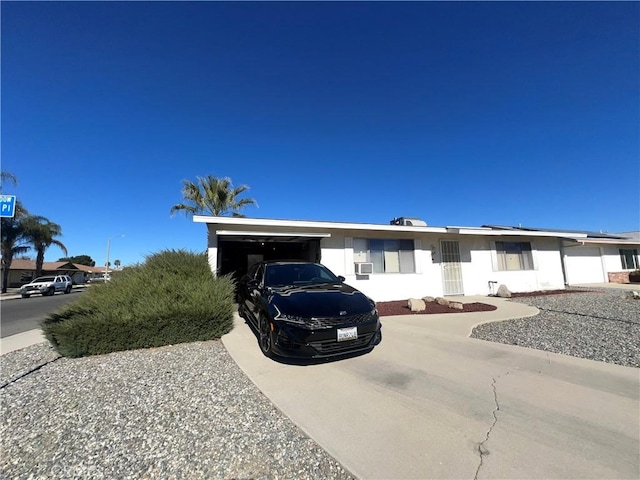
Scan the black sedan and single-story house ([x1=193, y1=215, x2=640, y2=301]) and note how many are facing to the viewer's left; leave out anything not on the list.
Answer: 0

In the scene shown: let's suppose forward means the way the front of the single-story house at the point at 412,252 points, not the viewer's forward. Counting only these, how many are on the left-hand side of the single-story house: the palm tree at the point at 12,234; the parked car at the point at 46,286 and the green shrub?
0

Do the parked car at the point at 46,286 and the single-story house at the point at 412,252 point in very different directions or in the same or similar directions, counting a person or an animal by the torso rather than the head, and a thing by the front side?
same or similar directions

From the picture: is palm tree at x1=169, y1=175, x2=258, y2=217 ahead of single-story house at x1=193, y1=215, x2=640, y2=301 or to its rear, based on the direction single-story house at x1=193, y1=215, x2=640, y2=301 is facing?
to the rear

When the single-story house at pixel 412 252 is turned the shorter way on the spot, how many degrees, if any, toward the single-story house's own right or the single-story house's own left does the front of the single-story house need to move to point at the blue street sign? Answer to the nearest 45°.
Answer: approximately 90° to the single-story house's own right

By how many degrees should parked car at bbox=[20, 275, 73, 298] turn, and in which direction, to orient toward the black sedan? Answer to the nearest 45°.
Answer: approximately 45° to its left

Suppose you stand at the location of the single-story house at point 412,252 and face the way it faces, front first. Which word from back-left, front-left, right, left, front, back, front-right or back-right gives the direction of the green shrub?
right

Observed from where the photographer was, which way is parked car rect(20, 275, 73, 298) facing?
facing the viewer and to the left of the viewer

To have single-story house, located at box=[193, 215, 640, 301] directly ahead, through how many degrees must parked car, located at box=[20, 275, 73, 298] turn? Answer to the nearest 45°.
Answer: approximately 45° to its left

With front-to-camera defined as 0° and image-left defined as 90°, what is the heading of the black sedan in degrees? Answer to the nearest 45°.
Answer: approximately 315°

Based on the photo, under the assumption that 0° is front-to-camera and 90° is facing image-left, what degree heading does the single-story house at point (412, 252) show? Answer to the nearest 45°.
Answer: approximately 315°

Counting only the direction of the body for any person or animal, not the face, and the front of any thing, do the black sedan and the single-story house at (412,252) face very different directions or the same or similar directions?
same or similar directions

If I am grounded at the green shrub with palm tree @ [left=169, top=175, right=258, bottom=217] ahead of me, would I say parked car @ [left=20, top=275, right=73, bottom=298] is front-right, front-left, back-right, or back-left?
front-left

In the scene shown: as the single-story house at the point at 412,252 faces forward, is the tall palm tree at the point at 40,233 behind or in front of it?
behind
